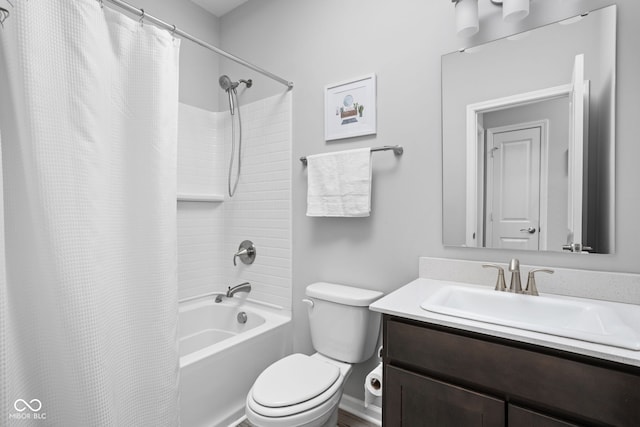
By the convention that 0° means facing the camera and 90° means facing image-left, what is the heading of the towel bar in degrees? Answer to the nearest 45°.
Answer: approximately 45°

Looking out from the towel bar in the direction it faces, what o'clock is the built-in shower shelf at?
The built-in shower shelf is roughly at 2 o'clock from the towel bar.

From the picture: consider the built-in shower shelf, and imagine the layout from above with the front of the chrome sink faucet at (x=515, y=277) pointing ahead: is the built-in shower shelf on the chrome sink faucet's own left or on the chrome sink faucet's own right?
on the chrome sink faucet's own right

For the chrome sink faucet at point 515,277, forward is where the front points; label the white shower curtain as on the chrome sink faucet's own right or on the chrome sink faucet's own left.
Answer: on the chrome sink faucet's own right

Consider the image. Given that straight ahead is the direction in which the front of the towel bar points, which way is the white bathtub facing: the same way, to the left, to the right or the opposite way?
to the left

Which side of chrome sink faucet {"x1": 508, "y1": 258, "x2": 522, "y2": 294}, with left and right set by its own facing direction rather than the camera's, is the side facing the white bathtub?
right

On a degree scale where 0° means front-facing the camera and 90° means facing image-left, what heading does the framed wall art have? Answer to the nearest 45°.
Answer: approximately 45°

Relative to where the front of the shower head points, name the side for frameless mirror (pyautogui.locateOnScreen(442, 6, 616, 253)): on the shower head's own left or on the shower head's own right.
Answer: on the shower head's own left

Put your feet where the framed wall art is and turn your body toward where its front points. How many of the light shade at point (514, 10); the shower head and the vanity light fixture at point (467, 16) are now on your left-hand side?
2

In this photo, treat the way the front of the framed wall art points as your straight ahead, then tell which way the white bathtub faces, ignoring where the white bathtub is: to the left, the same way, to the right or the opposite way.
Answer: to the left
